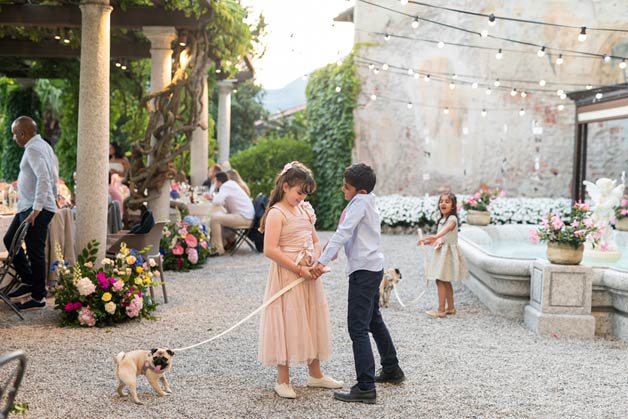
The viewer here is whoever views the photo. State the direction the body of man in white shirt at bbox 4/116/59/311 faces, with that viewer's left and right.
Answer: facing to the left of the viewer

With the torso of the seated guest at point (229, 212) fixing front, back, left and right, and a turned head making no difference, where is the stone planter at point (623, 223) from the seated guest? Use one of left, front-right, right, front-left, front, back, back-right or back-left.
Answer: back

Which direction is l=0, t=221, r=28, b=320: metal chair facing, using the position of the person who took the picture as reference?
facing to the left of the viewer

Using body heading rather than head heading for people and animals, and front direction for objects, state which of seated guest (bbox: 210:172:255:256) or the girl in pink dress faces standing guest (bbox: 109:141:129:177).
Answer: seated guest (bbox: 210:172:255:256)

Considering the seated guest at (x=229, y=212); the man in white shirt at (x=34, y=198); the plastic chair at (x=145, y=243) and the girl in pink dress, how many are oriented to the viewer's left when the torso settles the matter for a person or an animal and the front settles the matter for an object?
3

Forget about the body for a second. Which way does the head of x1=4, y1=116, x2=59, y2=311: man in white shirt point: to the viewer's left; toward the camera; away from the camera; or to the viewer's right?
to the viewer's left

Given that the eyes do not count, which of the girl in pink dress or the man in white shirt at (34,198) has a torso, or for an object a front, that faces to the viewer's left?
the man in white shirt

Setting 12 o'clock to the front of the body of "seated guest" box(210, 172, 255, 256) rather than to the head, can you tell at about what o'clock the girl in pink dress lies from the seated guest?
The girl in pink dress is roughly at 9 o'clock from the seated guest.

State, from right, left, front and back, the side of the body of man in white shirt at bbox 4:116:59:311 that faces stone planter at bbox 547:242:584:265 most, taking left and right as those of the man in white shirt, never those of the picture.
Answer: back

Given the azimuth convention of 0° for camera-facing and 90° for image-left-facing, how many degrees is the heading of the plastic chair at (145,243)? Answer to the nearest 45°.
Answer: approximately 90°

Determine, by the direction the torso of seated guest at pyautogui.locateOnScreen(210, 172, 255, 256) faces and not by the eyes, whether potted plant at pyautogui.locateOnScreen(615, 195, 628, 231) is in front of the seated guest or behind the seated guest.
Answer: behind

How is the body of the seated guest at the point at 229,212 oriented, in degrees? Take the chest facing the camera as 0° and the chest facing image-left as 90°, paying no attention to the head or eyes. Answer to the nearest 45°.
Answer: approximately 90°

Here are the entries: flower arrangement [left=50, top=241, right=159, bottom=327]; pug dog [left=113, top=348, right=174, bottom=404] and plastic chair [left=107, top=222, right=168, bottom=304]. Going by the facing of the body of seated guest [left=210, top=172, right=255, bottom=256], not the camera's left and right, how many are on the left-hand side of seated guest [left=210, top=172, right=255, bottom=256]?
3
